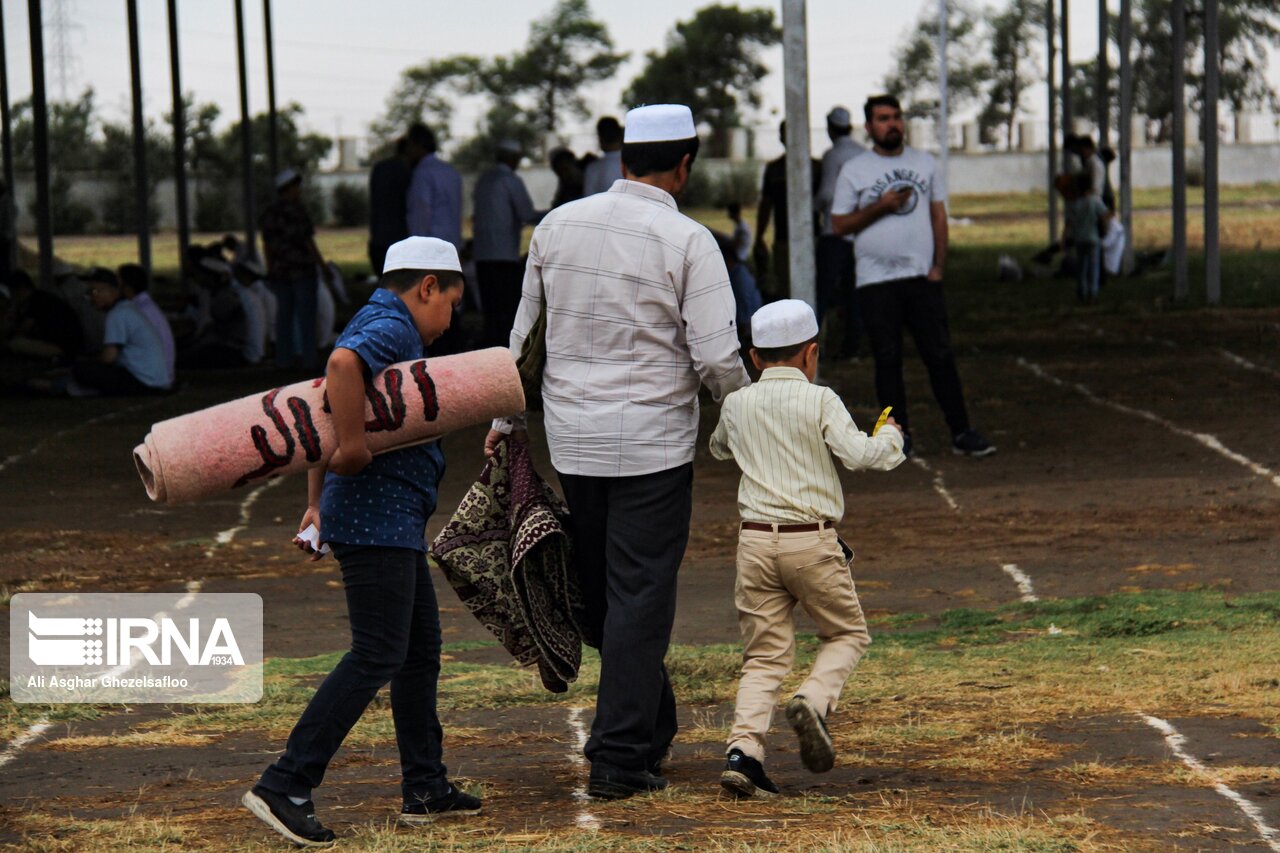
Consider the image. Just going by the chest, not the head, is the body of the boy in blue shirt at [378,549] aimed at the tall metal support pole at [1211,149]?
no

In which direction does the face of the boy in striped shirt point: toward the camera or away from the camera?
away from the camera

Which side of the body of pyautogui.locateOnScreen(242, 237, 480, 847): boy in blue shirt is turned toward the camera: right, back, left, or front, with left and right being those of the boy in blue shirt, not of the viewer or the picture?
right

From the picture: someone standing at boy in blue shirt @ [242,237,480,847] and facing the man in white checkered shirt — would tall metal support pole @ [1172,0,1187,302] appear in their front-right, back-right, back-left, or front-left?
front-left

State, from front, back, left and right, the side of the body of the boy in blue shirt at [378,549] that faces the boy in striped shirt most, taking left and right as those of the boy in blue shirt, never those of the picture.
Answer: front

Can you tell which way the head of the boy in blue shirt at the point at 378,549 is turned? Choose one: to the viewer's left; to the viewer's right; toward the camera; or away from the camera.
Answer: to the viewer's right
